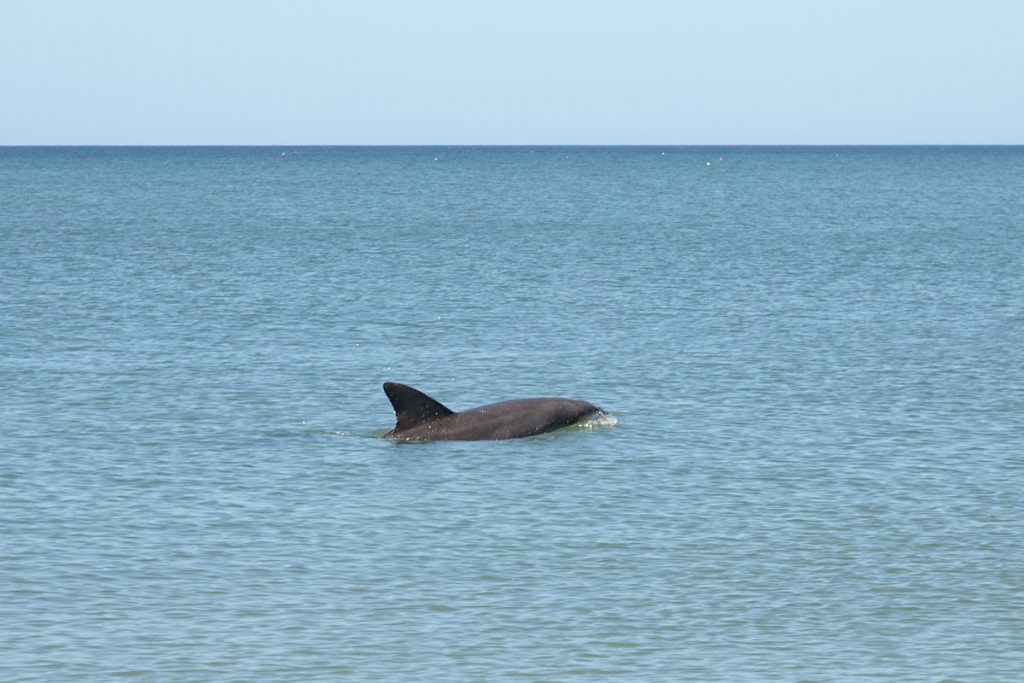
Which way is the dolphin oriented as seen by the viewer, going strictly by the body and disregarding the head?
to the viewer's right
